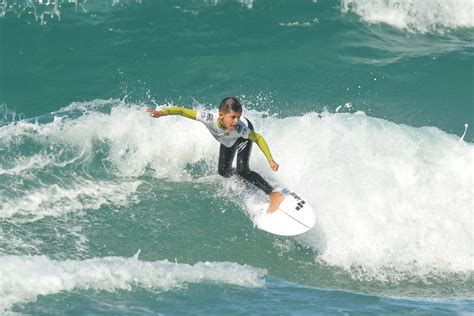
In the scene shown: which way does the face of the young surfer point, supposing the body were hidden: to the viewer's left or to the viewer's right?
to the viewer's right

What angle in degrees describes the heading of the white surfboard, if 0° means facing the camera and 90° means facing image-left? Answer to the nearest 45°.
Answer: approximately 315°
